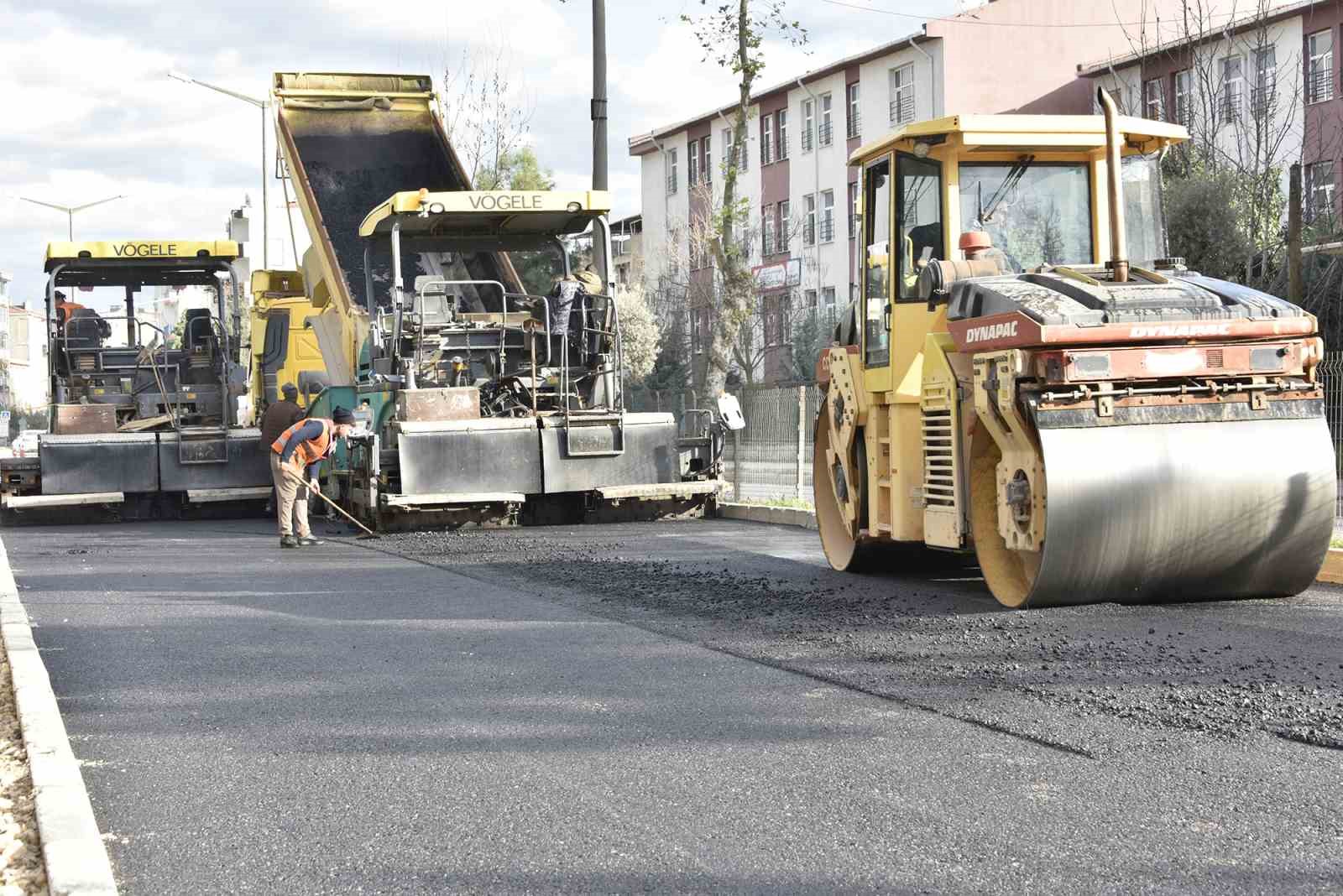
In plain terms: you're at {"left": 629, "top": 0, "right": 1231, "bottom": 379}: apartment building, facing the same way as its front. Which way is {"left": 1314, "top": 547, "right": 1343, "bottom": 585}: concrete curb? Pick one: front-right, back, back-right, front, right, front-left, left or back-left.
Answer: front-left

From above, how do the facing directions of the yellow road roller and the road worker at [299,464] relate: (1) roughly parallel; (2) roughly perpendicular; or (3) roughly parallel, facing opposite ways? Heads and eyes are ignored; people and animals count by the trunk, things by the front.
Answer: roughly perpendicular

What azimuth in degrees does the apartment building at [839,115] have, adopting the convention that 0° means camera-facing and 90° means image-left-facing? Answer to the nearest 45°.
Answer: approximately 45°

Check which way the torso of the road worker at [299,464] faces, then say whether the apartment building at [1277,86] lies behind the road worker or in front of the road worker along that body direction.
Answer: in front

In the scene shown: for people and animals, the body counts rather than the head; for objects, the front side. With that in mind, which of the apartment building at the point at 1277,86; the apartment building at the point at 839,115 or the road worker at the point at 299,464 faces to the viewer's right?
the road worker

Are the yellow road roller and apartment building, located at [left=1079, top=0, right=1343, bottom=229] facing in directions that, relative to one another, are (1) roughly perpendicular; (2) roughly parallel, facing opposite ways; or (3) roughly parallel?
roughly perpendicular

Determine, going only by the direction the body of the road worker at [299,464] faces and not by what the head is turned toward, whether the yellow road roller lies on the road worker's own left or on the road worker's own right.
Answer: on the road worker's own right

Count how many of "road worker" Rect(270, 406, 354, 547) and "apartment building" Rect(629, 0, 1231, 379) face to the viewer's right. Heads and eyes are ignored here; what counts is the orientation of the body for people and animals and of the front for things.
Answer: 1

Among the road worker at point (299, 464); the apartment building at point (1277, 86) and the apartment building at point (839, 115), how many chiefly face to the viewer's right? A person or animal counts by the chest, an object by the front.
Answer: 1

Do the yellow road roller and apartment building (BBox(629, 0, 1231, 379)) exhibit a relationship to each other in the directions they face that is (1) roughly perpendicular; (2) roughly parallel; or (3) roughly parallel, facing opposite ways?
roughly perpendicular
